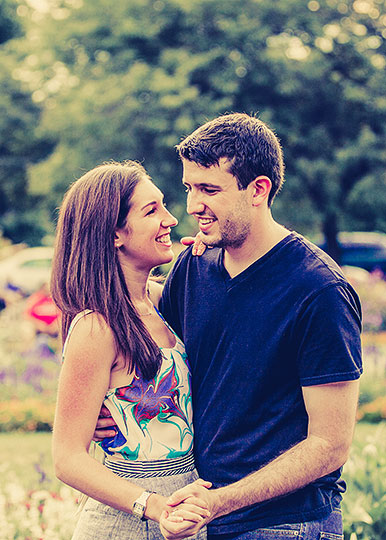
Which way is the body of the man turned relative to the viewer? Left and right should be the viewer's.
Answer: facing the viewer and to the left of the viewer

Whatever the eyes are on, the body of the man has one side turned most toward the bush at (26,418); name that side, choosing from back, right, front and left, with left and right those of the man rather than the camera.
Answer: right

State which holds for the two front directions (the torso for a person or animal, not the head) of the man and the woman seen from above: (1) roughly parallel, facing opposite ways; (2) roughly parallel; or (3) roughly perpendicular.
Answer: roughly perpendicular

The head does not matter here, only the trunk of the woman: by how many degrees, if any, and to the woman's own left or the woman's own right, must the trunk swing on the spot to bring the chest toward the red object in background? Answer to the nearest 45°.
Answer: approximately 135° to the woman's own left

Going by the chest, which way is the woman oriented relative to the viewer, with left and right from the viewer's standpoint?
facing the viewer and to the right of the viewer

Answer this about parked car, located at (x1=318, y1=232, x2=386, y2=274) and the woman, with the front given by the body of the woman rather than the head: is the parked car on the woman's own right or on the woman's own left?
on the woman's own left

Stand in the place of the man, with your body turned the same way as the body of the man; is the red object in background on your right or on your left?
on your right

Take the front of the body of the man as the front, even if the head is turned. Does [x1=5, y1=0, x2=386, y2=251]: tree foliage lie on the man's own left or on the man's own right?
on the man's own right

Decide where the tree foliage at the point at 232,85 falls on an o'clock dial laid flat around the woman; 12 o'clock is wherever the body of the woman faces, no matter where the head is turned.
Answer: The tree foliage is roughly at 8 o'clock from the woman.

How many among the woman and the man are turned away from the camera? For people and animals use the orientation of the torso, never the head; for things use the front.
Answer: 0

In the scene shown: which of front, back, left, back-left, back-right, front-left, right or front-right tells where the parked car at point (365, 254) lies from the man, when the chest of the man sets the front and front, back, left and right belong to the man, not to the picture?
back-right

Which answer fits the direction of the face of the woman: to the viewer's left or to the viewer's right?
to the viewer's right
